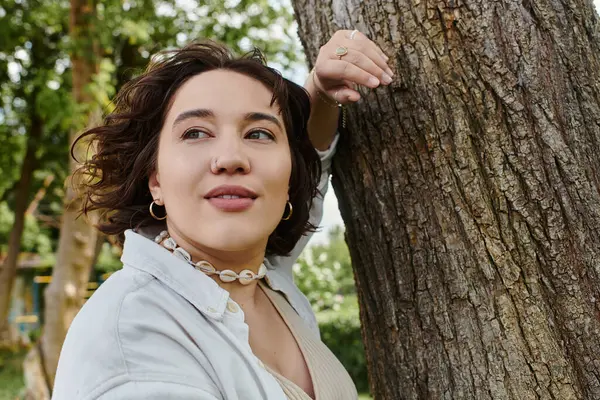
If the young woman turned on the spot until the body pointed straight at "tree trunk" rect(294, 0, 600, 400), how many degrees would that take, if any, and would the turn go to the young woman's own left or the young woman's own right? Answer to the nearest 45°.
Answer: approximately 45° to the young woman's own left

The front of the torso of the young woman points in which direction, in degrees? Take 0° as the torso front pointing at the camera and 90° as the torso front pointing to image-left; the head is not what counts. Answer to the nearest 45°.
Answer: approximately 315°

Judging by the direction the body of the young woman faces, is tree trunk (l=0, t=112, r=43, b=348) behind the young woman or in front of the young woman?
behind
